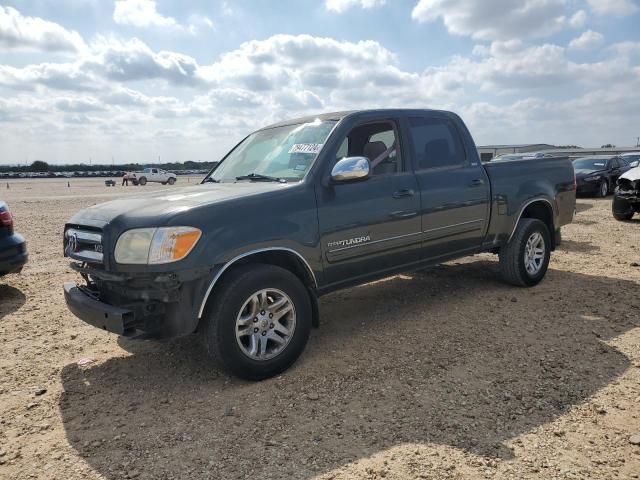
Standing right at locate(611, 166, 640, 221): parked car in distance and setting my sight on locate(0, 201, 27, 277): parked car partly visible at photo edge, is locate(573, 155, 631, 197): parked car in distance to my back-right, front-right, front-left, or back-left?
back-right

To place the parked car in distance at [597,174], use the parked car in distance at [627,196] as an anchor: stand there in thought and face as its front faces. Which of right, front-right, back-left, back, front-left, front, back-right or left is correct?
back-right

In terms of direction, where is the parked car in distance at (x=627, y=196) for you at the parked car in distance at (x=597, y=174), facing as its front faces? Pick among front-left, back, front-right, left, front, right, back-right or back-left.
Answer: front-left

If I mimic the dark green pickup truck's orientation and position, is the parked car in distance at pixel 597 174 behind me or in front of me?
behind

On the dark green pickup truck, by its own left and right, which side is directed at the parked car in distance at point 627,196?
back

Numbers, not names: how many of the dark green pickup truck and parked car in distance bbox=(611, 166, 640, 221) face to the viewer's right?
0

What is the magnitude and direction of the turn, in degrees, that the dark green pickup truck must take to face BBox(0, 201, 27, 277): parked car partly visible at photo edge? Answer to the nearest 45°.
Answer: approximately 90° to its right

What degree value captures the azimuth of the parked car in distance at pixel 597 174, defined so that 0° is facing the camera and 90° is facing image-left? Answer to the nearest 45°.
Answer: approximately 45°

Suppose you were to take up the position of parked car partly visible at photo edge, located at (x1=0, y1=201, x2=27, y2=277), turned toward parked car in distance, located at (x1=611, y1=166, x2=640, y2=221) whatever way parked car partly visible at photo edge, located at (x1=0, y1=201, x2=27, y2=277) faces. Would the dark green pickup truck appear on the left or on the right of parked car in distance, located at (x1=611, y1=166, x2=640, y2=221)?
right

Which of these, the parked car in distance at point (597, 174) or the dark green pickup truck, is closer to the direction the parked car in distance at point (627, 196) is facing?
the dark green pickup truck

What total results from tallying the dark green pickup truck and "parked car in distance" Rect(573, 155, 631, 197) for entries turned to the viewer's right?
0

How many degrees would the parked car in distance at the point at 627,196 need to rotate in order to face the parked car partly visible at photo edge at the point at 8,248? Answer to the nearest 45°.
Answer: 0° — it already faces it
